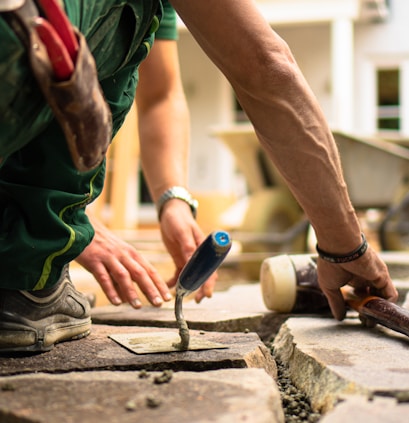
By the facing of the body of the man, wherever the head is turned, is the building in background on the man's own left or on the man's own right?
on the man's own left

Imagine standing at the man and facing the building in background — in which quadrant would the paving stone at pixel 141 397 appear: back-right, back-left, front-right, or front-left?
back-right

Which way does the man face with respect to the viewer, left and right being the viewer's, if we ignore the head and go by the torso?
facing the viewer and to the right of the viewer
